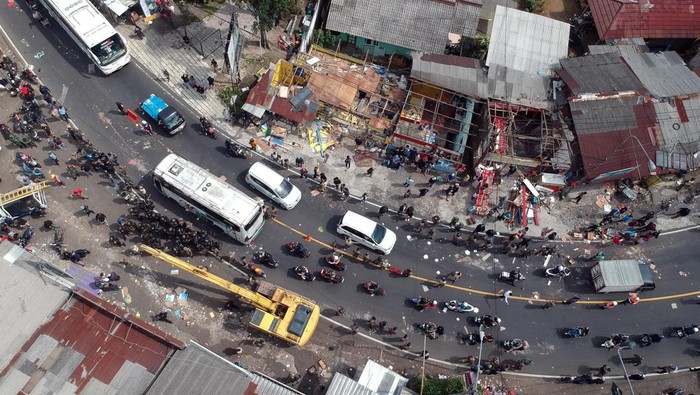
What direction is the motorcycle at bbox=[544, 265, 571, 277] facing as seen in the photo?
to the viewer's right

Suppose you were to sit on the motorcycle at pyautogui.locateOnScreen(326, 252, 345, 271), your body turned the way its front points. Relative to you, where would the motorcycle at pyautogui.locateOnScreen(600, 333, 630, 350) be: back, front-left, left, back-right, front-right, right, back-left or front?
back-right

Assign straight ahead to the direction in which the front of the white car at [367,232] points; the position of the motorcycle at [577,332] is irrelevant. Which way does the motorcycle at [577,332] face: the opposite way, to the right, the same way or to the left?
the opposite way

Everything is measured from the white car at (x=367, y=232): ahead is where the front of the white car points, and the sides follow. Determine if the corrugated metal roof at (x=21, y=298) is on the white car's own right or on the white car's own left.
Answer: on the white car's own right

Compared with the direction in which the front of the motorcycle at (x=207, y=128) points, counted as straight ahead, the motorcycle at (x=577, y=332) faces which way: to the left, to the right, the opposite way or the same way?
the opposite way

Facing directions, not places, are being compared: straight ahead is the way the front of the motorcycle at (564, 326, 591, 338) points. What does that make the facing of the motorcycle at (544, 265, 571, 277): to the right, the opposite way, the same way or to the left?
the opposite way

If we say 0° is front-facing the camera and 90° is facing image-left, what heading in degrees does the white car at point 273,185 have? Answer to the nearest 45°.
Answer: approximately 315°

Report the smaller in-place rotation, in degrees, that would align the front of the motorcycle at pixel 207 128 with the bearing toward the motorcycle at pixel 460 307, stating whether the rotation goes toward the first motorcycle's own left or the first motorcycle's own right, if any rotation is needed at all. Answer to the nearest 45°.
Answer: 0° — it already faces it

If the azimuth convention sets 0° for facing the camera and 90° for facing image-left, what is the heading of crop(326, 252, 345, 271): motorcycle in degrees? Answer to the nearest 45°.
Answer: approximately 135°

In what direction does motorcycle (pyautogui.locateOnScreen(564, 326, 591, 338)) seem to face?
to the viewer's left

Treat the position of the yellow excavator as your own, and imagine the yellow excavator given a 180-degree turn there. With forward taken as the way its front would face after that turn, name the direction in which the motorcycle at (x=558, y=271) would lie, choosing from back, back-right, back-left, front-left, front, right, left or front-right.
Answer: front-left
